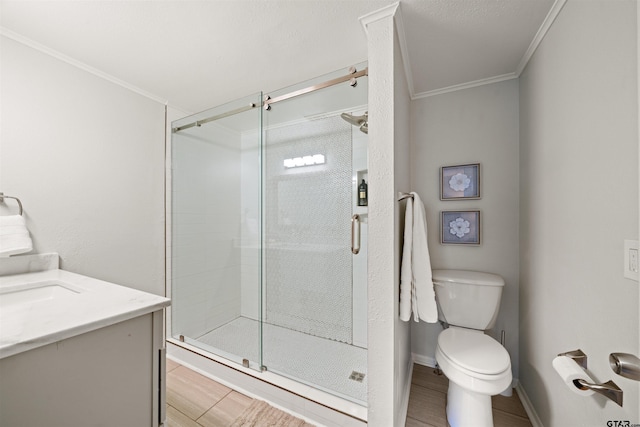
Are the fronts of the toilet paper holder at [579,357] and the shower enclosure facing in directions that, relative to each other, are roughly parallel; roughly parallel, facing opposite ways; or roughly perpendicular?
roughly perpendicular

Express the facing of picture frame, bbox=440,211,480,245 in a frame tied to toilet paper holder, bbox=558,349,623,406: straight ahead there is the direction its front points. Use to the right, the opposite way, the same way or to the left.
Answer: to the left

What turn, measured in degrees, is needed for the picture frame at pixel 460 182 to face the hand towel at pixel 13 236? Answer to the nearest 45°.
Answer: approximately 45° to its right

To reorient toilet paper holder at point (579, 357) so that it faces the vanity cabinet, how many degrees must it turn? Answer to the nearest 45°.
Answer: approximately 45° to its left

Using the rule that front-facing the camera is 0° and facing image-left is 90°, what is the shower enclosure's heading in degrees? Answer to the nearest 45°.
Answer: approximately 45°

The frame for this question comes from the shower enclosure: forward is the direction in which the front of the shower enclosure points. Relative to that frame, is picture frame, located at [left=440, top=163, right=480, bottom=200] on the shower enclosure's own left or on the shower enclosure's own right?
on the shower enclosure's own left

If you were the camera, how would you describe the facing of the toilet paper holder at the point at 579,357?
facing to the left of the viewer

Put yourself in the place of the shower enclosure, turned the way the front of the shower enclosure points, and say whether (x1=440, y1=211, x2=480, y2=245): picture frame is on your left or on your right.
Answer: on your left

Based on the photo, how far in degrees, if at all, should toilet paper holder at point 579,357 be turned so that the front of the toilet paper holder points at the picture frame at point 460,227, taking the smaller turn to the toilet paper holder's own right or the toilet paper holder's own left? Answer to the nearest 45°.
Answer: approximately 45° to the toilet paper holder's own right

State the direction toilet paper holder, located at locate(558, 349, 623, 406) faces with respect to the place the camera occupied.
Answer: facing to the left of the viewer
